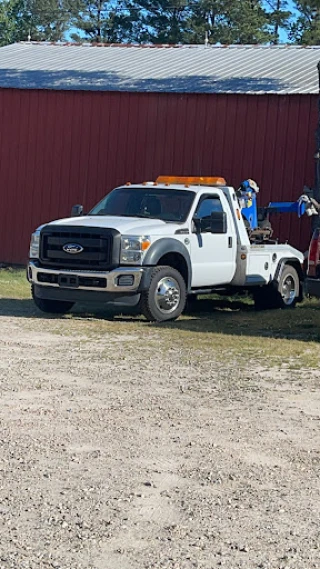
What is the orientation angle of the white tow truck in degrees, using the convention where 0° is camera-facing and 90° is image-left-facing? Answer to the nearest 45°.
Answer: approximately 45°

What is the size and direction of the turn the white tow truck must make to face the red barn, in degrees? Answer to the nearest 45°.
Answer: approximately 135° to its right
